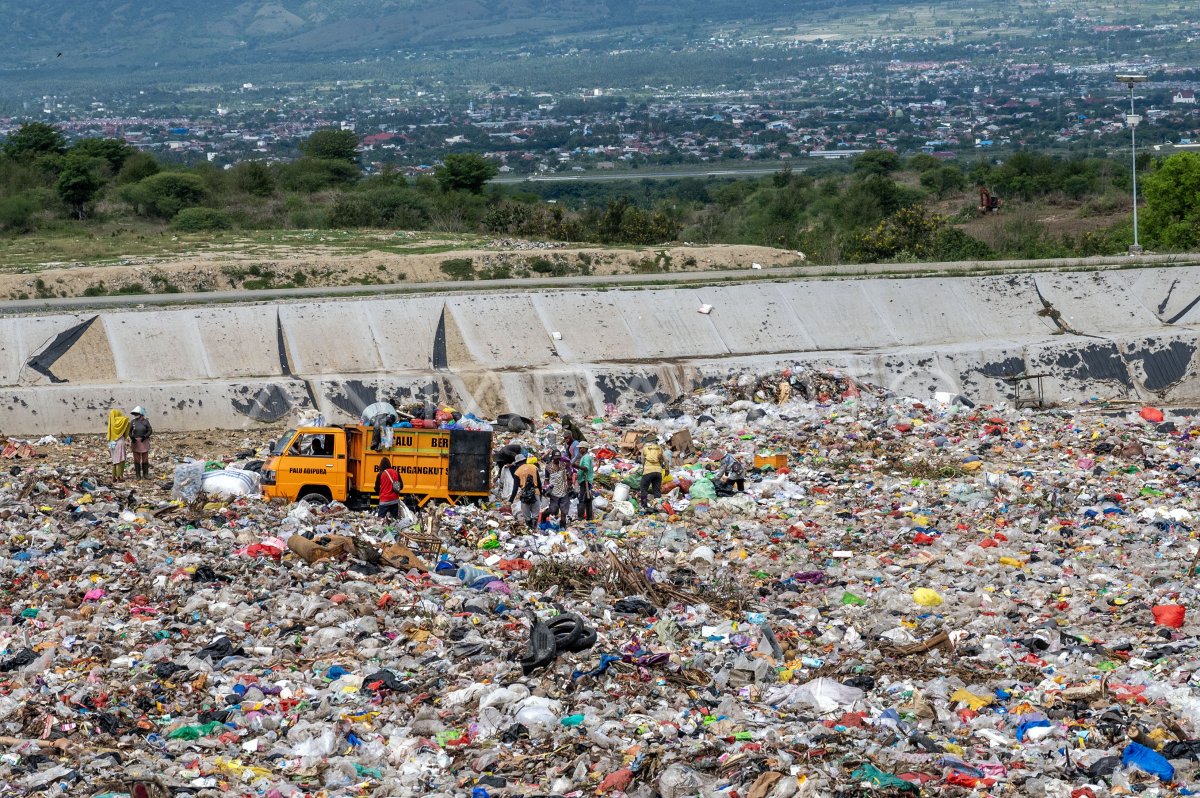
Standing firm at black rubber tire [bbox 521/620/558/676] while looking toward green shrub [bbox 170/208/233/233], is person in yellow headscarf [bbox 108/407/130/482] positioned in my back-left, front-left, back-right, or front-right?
front-left

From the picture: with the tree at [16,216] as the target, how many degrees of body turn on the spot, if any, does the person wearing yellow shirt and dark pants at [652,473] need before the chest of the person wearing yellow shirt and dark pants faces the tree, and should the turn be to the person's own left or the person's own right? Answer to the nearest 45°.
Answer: approximately 45° to the person's own left

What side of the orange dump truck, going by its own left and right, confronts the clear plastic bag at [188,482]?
front

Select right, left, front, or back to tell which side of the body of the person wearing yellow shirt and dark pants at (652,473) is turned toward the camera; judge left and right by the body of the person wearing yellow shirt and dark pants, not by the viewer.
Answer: back

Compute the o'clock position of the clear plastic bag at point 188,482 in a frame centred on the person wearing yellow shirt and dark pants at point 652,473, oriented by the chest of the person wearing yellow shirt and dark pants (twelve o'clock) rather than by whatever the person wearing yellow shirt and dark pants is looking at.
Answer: The clear plastic bag is roughly at 9 o'clock from the person wearing yellow shirt and dark pants.

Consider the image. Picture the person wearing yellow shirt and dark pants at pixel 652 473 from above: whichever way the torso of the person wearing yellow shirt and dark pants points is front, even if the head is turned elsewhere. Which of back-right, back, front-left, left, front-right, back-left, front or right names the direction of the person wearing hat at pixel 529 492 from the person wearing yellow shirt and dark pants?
back-left

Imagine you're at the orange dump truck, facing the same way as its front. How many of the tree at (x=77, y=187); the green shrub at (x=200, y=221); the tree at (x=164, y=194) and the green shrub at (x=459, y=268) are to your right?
4

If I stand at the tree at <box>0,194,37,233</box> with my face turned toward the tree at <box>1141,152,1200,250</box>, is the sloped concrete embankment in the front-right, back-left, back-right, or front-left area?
front-right

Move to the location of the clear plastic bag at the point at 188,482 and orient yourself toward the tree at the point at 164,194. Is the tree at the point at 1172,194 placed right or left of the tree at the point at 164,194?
right

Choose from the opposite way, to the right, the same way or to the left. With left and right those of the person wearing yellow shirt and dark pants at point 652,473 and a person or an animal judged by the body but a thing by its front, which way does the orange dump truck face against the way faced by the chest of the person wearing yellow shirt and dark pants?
to the left

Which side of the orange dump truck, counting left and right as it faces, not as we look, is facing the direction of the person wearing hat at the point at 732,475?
back

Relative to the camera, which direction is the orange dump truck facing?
to the viewer's left

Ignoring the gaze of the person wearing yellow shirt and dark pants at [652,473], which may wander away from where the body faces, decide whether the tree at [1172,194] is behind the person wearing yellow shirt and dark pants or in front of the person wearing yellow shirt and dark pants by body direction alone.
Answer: in front

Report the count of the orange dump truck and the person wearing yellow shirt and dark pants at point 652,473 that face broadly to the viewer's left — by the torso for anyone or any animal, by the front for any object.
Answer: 1

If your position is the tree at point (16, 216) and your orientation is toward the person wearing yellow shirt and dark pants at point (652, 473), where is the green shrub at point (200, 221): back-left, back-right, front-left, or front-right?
front-left
